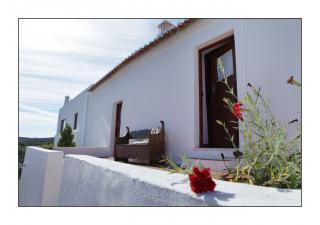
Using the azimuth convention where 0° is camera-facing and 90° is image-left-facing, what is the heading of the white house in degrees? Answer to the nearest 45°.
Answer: approximately 45°

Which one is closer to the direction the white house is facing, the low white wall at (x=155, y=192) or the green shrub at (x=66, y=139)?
the low white wall

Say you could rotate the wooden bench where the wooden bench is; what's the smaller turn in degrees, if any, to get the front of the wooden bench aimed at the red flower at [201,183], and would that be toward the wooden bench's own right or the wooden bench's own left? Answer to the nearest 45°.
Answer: approximately 45° to the wooden bench's own left

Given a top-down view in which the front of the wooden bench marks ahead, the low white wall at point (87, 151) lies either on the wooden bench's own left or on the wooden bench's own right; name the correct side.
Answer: on the wooden bench's own right

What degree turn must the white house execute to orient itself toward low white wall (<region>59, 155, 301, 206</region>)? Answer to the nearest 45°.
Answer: approximately 45° to its left

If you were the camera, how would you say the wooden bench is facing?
facing the viewer and to the left of the viewer

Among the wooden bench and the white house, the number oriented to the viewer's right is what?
0

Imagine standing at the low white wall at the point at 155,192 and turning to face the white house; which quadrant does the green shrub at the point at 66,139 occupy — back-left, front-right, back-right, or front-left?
front-left

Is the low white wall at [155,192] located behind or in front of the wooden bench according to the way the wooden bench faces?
in front
